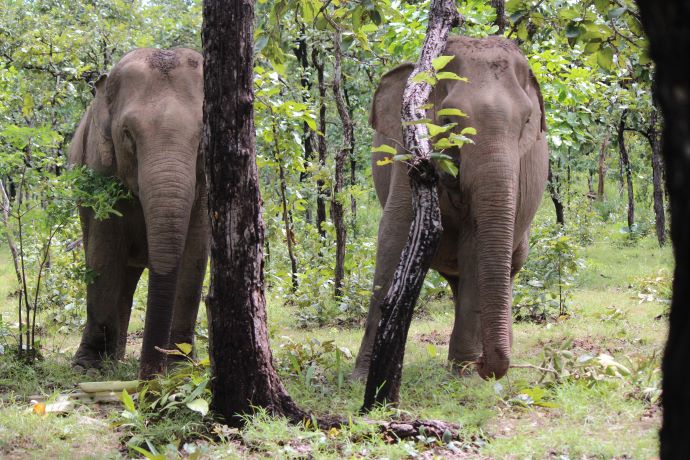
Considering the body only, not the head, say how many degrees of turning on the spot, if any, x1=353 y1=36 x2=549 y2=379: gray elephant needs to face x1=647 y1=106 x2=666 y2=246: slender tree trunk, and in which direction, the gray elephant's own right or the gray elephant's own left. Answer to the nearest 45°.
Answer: approximately 180°

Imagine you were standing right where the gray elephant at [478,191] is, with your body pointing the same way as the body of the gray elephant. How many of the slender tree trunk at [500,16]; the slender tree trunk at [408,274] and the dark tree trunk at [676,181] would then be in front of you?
2

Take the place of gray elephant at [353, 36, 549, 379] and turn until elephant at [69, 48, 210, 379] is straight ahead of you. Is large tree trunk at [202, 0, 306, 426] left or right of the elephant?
left

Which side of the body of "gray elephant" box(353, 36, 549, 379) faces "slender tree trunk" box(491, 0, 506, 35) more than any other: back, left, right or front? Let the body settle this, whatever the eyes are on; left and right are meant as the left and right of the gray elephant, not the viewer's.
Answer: back

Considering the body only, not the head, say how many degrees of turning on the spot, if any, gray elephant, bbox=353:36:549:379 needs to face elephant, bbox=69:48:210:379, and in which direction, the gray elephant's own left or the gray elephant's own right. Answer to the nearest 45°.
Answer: approximately 90° to the gray elephant's own right

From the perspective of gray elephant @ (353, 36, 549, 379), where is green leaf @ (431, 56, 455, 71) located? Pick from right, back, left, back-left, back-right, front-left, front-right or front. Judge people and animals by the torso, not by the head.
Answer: front

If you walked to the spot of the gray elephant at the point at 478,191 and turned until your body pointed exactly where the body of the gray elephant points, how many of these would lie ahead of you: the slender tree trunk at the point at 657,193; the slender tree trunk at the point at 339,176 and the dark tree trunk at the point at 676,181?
1

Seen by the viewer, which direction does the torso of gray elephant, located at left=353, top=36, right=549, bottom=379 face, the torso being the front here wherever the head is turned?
toward the camera

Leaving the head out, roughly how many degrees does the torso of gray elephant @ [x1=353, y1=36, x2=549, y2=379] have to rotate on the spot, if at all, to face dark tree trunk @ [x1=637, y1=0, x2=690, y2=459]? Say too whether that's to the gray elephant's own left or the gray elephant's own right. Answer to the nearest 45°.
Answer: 0° — it already faces it

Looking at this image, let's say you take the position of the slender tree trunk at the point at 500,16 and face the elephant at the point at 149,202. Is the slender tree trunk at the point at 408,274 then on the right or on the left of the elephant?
left

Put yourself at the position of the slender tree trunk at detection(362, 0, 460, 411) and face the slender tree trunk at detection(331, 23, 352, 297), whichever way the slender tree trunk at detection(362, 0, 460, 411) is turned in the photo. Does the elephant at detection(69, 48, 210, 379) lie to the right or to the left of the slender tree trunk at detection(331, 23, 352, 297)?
left

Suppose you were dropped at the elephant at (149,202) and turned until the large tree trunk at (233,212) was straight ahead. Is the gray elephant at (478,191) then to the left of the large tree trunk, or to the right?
left

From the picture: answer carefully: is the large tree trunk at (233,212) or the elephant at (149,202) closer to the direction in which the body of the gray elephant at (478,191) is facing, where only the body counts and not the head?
the large tree trunk

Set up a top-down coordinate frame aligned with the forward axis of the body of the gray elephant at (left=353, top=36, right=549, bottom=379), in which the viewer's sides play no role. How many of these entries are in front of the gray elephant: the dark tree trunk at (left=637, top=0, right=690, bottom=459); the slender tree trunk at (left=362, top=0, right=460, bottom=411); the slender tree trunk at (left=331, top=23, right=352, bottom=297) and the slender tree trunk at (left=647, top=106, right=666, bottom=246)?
2

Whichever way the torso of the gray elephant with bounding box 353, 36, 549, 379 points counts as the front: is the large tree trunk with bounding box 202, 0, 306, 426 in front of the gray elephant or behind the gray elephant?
in front
